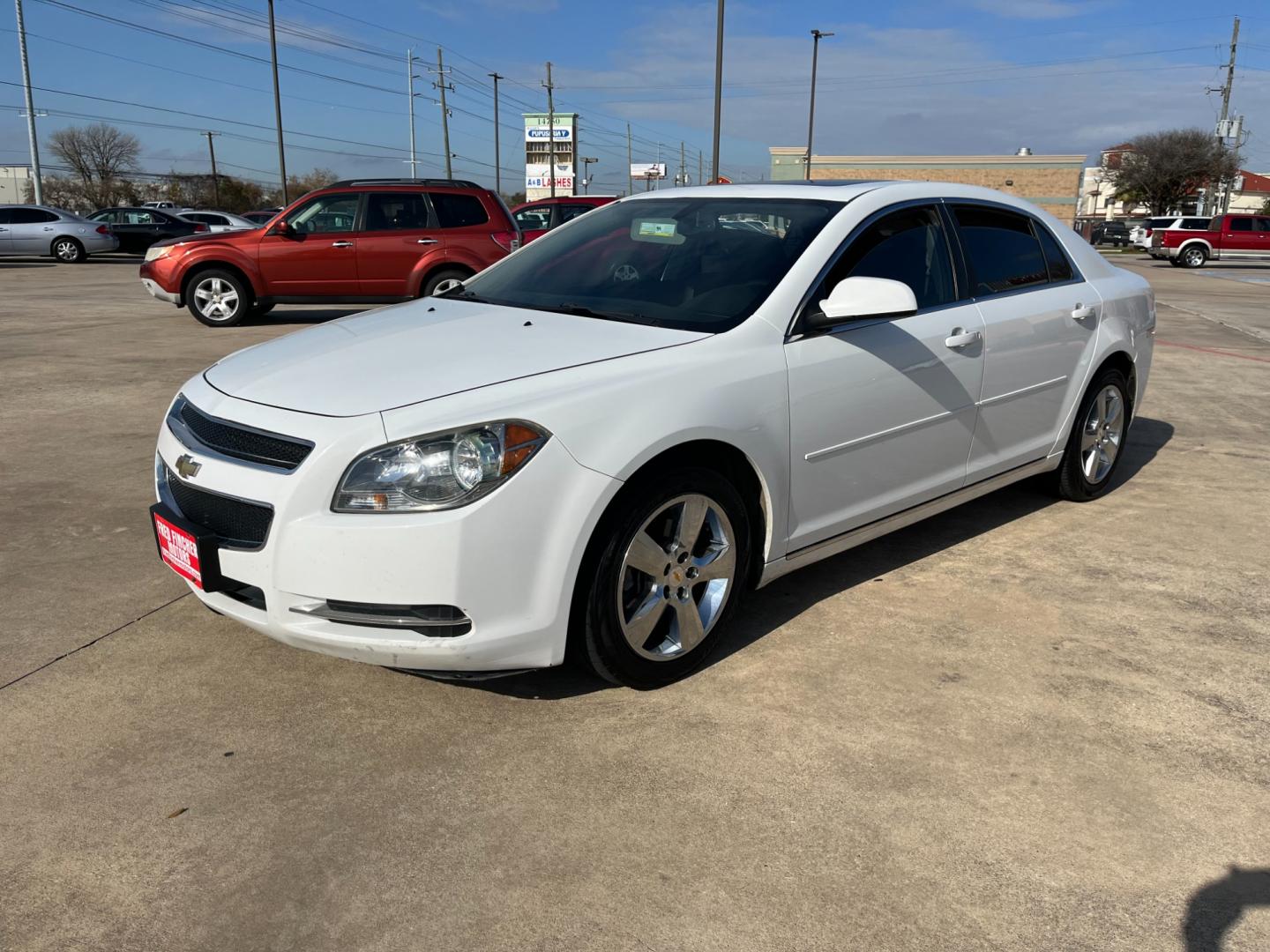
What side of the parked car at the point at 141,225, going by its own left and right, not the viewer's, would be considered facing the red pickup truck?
back

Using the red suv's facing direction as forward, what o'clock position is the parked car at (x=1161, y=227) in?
The parked car is roughly at 5 o'clock from the red suv.

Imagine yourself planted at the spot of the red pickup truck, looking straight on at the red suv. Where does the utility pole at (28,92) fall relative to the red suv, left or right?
right

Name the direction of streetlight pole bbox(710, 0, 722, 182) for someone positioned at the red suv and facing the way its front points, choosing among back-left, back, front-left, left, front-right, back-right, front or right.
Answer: back-right

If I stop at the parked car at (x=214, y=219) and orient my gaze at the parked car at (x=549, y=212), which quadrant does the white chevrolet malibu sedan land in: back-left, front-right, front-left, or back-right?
front-right

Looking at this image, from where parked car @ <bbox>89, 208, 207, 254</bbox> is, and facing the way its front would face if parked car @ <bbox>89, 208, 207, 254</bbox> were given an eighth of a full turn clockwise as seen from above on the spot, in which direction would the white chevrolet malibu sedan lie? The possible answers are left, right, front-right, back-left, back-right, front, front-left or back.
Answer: back-left

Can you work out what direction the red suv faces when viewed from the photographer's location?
facing to the left of the viewer

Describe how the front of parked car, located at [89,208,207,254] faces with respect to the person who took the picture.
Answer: facing to the left of the viewer
